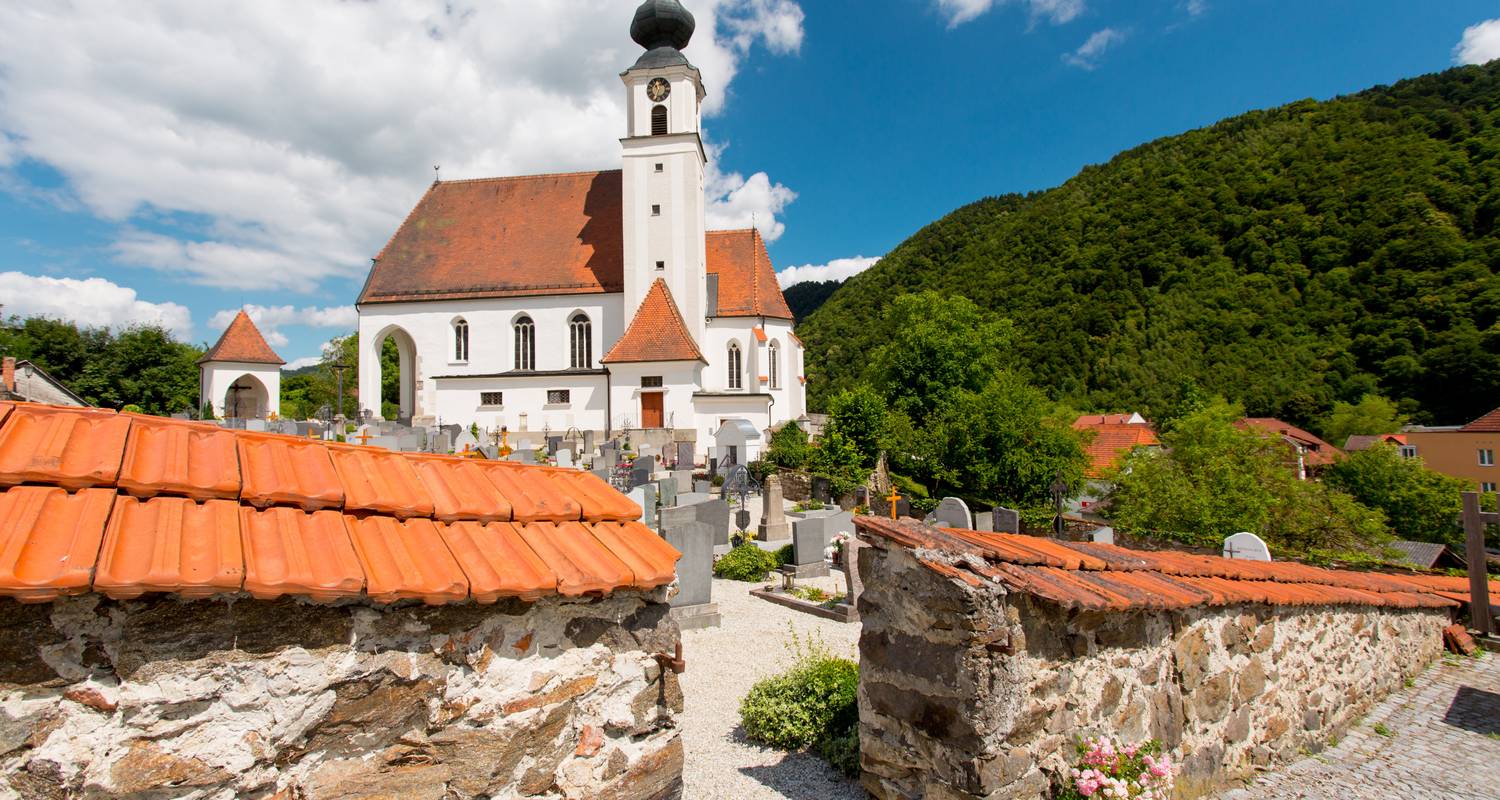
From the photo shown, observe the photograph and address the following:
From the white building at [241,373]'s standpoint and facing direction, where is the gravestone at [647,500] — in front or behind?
in front

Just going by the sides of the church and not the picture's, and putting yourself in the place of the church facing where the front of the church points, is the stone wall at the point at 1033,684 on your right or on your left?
on your left

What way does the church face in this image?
to the viewer's left

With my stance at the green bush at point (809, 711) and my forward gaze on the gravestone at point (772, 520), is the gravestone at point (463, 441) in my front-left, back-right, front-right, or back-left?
front-left

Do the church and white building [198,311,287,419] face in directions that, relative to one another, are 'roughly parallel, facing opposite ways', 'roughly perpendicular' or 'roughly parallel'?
roughly perpendicular

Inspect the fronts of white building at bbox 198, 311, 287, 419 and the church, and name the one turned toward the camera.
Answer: the white building

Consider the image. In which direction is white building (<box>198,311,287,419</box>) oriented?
toward the camera

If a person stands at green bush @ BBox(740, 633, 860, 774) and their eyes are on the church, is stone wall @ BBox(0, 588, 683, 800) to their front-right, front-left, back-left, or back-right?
back-left

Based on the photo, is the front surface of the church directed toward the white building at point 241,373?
no

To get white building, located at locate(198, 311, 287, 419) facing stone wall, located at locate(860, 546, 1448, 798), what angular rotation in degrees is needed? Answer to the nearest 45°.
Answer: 0° — it already faces it
